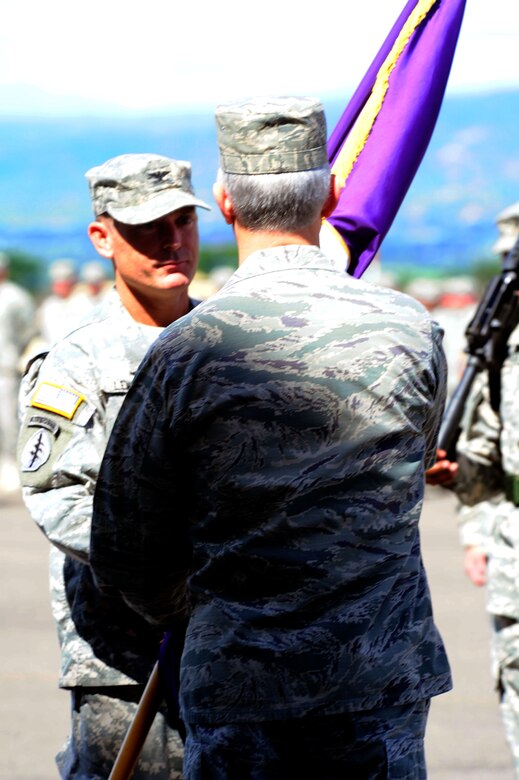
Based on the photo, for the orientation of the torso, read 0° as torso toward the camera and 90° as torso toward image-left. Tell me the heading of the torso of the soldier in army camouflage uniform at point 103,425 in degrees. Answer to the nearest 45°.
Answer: approximately 315°

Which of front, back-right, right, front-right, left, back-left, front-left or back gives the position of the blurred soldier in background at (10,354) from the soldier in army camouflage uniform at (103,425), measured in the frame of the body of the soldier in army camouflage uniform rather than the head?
back-left

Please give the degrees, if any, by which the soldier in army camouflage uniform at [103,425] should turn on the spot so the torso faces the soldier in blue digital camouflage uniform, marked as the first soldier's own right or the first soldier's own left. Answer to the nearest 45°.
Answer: approximately 45° to the first soldier's own right

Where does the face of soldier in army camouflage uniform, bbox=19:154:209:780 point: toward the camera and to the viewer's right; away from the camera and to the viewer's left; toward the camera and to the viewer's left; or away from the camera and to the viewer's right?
toward the camera and to the viewer's right
